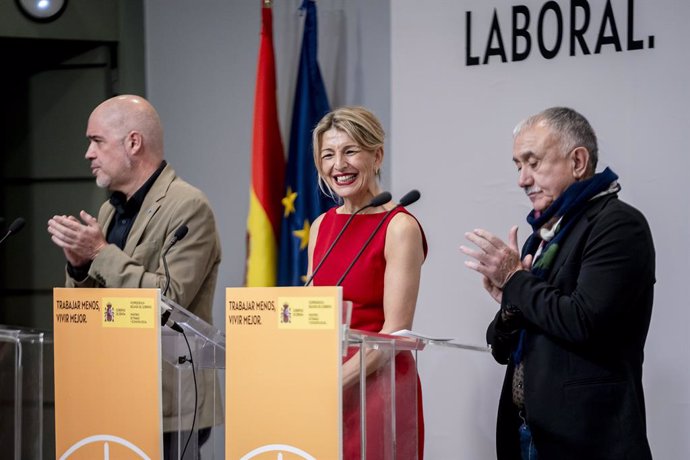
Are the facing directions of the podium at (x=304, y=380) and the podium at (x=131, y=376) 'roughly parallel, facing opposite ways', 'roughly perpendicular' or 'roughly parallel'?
roughly parallel

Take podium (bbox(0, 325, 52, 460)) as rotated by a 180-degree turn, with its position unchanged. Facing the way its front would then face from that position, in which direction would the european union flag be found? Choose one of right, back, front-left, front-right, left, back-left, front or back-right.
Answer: front

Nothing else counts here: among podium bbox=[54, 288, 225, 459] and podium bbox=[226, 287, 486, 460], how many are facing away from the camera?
0

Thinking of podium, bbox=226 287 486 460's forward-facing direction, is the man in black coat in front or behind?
behind

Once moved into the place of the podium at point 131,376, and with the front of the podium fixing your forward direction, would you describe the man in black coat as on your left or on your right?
on your left

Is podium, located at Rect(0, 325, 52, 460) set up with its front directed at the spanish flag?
no

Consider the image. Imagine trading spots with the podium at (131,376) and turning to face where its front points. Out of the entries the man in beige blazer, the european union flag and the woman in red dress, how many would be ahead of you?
0

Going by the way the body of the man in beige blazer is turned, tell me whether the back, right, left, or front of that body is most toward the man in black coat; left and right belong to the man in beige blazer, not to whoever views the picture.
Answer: back

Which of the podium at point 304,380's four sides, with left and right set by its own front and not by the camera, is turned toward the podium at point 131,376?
right

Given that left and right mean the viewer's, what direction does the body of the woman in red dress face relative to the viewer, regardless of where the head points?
facing the viewer and to the left of the viewer

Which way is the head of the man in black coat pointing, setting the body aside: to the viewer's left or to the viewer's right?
to the viewer's left

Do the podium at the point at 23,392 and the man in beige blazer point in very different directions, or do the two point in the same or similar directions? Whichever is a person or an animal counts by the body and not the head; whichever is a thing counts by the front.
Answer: same or similar directions

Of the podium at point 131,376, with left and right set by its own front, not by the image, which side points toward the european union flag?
back

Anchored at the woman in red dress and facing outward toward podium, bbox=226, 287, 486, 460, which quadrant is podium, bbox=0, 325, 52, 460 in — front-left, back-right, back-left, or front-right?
front-right

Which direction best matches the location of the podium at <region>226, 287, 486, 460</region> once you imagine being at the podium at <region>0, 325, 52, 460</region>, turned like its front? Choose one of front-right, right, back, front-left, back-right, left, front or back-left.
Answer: left

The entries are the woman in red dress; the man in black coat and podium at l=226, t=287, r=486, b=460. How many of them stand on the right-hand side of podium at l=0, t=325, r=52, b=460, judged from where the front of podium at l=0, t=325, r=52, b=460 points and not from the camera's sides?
0

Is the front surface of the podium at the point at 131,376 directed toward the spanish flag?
no

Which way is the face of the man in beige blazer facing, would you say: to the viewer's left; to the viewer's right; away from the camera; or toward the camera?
to the viewer's left
